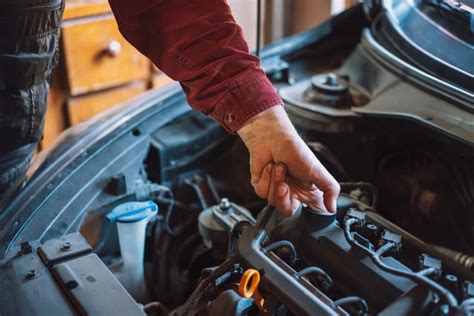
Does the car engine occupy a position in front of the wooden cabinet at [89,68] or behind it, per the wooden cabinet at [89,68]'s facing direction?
in front

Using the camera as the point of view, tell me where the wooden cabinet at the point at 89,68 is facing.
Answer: facing the viewer and to the right of the viewer
